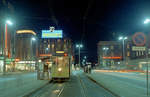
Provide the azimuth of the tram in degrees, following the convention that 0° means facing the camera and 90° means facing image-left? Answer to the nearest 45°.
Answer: approximately 0°

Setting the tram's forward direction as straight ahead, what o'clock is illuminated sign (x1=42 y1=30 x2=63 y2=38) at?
The illuminated sign is roughly at 6 o'clock from the tram.

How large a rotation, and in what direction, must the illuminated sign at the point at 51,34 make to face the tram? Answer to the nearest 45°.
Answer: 0° — it already faces it

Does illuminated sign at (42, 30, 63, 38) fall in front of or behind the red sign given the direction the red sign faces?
behind

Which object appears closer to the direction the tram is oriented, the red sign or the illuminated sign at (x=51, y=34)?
the red sign

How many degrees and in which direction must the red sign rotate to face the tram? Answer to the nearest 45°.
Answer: approximately 135° to its right

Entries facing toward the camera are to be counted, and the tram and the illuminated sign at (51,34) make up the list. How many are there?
2

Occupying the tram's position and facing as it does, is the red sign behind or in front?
in front

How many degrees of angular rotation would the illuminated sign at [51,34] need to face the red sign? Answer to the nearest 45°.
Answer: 0° — it already faces it
